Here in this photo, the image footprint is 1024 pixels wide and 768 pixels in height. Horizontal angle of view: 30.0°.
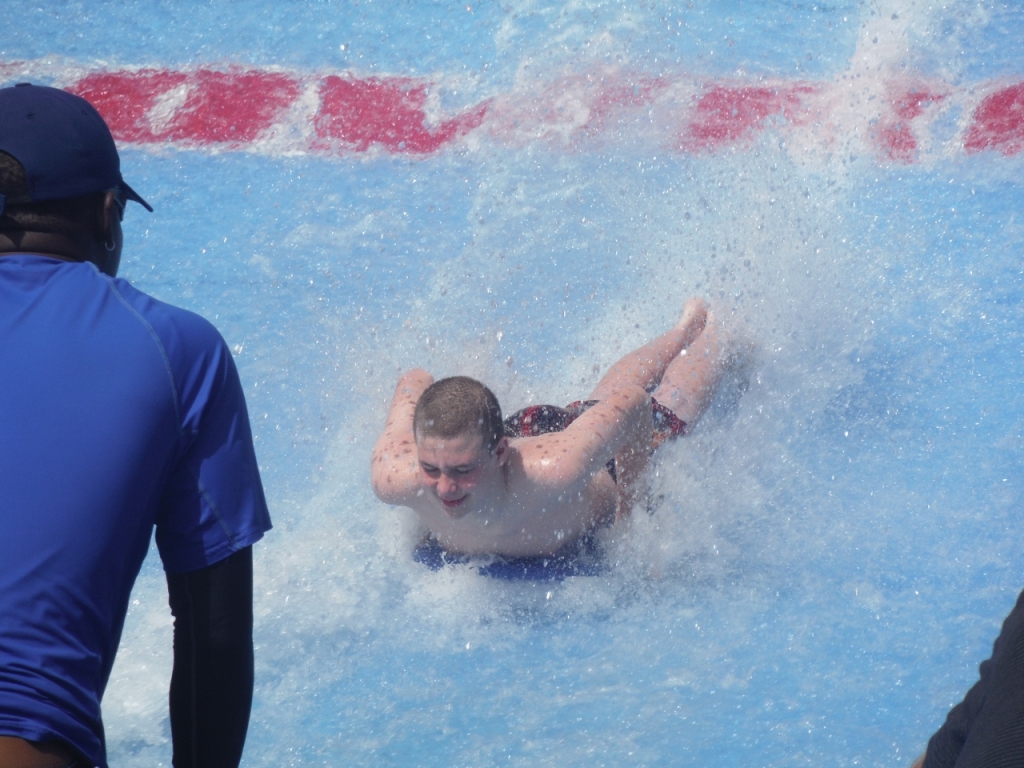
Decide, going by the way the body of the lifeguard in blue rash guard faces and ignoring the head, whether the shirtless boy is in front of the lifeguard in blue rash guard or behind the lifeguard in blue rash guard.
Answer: in front

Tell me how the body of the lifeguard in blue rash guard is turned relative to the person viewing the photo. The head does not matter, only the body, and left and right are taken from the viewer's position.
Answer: facing away from the viewer and to the right of the viewer
